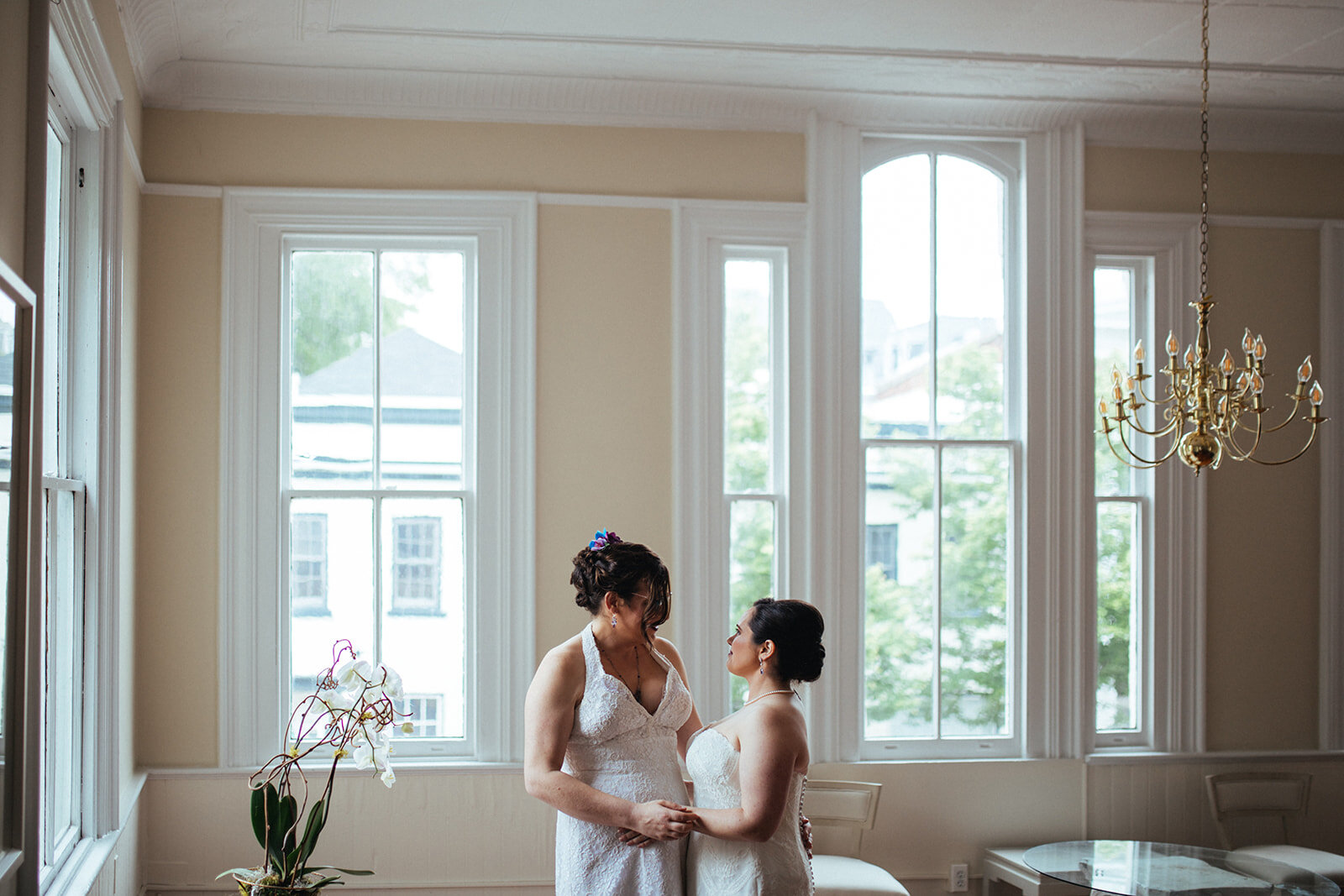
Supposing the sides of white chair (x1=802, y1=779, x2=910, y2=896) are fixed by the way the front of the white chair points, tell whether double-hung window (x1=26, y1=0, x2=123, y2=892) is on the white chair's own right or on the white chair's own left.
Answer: on the white chair's own right

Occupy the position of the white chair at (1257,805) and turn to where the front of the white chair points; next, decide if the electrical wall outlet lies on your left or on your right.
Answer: on your right

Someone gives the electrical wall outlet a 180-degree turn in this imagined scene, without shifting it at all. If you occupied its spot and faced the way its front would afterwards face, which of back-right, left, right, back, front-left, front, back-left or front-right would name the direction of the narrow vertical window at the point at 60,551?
back-left

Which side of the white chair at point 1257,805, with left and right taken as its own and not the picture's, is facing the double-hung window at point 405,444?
right

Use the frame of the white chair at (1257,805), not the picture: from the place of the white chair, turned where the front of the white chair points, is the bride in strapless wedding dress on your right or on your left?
on your right

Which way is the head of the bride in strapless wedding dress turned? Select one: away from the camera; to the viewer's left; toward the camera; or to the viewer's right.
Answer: to the viewer's left

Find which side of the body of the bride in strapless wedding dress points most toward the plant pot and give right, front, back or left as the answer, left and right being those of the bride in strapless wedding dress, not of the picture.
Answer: front

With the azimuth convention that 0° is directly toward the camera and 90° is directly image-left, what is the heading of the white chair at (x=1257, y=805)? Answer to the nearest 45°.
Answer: approximately 315°

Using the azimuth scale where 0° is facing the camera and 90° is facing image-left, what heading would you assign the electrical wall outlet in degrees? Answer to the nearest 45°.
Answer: approximately 0°
